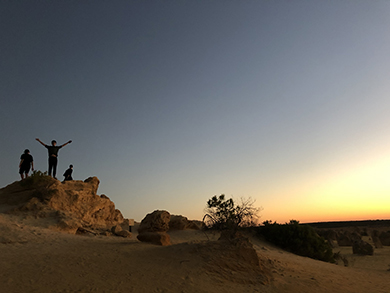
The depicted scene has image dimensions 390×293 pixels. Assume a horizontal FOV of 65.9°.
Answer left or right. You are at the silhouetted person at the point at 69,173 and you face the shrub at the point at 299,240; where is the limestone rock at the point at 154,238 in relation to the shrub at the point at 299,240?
right

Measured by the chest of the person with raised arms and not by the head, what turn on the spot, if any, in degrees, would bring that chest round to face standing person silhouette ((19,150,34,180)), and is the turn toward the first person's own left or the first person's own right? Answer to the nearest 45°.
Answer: approximately 135° to the first person's own right

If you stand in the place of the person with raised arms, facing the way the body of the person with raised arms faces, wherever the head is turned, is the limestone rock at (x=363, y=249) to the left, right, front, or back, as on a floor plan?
left

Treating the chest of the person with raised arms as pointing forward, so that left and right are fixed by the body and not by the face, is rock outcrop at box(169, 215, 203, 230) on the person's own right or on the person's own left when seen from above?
on the person's own left

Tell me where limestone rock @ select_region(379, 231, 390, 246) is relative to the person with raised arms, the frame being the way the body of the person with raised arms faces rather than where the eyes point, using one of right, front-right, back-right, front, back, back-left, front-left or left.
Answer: left

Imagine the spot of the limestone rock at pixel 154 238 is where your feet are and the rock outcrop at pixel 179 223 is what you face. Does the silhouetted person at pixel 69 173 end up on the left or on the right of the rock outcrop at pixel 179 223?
left

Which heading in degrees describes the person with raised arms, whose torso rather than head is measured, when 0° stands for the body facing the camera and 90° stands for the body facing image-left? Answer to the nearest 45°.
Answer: approximately 0°

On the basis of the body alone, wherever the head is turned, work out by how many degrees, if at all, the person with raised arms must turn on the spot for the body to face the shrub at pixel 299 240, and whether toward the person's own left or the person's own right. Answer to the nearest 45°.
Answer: approximately 90° to the person's own left
